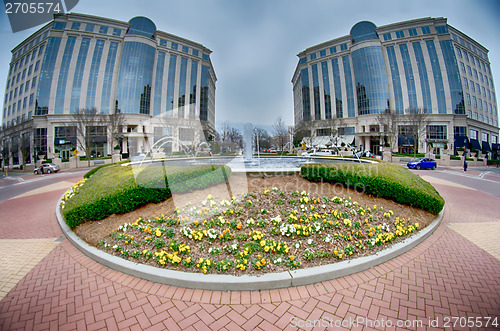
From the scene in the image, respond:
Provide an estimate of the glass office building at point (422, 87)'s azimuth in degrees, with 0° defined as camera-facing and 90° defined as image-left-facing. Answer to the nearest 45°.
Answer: approximately 45°

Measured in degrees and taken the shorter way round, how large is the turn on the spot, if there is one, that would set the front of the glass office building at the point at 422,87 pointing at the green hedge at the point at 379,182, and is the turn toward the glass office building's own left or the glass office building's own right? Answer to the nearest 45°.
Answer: approximately 45° to the glass office building's own left

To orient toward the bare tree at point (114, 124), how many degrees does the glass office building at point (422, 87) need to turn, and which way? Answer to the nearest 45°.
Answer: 0° — it already faces it
